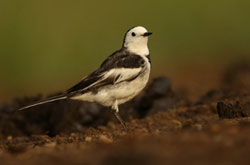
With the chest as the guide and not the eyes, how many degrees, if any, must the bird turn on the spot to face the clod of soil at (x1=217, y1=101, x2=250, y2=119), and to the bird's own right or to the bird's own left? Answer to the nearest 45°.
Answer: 0° — it already faces it

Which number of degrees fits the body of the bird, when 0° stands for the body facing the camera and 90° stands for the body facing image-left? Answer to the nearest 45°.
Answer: approximately 270°
